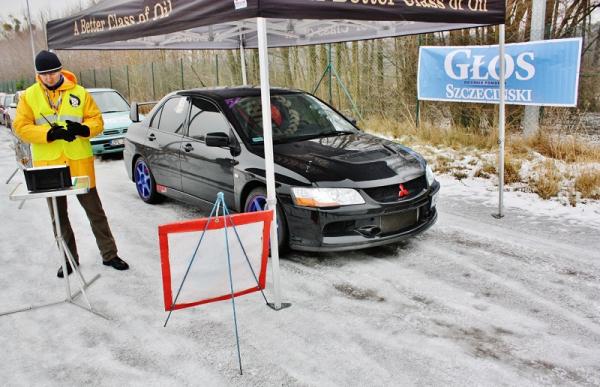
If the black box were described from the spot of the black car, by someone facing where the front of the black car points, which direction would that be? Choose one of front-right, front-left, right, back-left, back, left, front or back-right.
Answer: right

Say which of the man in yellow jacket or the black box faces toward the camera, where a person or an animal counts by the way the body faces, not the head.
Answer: the man in yellow jacket

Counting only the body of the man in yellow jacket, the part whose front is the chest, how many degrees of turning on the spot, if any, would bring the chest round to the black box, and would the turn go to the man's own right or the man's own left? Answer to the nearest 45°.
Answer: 0° — they already face it

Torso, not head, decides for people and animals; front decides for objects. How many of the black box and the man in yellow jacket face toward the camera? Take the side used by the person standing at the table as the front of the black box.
1

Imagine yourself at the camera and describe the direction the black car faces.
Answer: facing the viewer and to the right of the viewer

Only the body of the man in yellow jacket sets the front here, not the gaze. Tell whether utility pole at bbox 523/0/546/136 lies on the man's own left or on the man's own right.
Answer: on the man's own left

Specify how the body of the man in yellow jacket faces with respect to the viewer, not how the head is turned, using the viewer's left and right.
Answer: facing the viewer

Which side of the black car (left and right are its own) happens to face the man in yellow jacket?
right

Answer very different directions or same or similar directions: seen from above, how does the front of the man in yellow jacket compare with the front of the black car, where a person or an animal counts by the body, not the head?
same or similar directions

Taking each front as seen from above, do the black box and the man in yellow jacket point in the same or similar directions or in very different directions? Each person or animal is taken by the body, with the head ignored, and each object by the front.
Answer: very different directions
